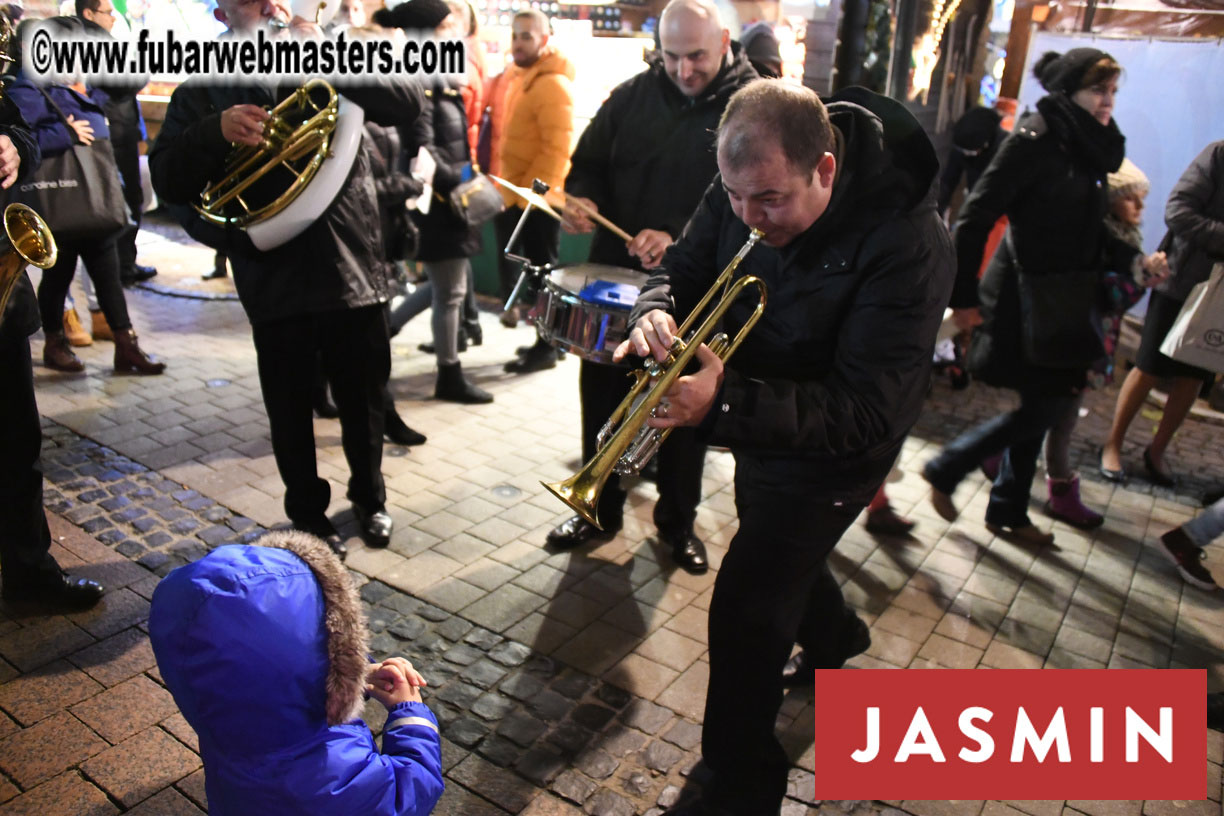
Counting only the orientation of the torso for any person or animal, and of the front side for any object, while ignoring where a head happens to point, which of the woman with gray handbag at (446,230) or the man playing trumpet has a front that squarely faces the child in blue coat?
the man playing trumpet

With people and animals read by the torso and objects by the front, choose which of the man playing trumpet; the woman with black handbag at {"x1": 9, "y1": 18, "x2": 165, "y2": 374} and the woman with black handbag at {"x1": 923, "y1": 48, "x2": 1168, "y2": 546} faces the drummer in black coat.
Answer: the woman with black handbag at {"x1": 9, "y1": 18, "x2": 165, "y2": 374}

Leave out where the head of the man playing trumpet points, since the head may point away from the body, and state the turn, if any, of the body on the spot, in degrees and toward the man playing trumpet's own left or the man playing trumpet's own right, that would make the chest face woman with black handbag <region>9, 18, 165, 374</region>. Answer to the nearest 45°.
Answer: approximately 90° to the man playing trumpet's own right

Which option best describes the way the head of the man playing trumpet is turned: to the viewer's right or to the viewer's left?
to the viewer's left

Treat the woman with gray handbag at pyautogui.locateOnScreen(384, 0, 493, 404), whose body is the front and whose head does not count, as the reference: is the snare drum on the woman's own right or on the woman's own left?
on the woman's own right

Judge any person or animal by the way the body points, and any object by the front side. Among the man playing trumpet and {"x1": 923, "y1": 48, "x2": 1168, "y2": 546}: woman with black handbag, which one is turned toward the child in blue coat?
the man playing trumpet

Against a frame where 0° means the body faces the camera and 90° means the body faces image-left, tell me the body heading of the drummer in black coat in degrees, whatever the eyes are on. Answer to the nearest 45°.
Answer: approximately 45°

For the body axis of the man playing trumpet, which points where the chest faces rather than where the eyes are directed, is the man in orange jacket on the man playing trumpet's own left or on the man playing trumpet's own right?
on the man playing trumpet's own right
